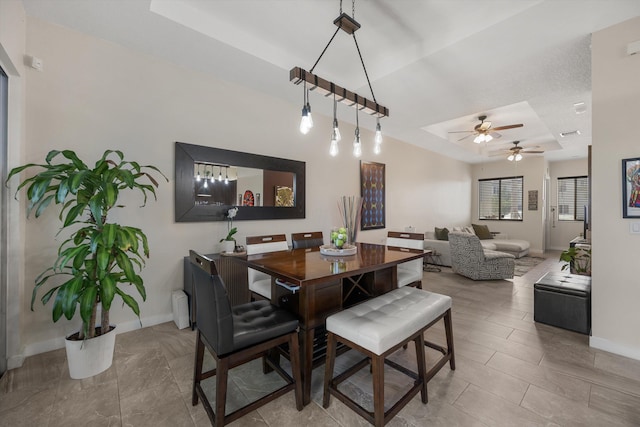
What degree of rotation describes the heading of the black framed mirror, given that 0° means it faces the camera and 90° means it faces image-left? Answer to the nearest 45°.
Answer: approximately 315°

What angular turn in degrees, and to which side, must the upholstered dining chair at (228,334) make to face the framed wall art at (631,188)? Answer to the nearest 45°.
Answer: approximately 45° to its right

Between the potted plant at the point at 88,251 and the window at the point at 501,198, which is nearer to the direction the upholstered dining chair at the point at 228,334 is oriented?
the window

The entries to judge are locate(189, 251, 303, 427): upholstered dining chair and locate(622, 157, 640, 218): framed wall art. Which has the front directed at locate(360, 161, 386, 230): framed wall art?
the upholstered dining chair

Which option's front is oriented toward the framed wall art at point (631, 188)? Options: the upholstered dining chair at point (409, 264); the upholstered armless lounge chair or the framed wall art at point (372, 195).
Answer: the framed wall art at point (372, 195)

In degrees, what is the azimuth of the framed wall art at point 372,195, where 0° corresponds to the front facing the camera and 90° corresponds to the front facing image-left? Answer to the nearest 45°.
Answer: approximately 315°

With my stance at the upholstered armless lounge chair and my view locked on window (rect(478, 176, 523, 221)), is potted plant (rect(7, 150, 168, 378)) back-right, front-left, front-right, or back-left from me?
back-left

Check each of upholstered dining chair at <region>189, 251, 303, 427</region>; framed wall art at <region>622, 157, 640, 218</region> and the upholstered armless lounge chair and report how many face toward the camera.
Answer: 1

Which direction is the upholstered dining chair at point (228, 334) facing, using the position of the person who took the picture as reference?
facing away from the viewer and to the right of the viewer

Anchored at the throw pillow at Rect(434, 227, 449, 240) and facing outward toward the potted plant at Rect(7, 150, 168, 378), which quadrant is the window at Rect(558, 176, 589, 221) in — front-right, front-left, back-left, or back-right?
back-left
